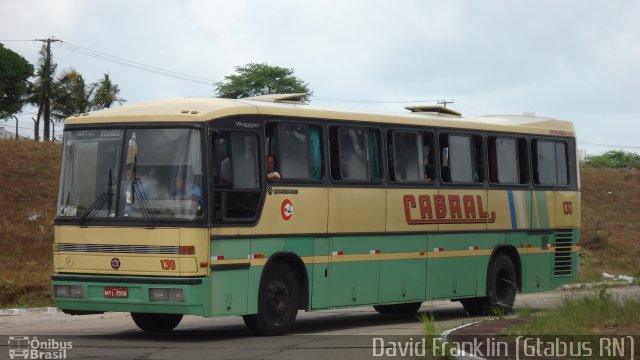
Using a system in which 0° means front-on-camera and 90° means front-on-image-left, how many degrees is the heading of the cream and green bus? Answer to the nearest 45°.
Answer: approximately 45°
